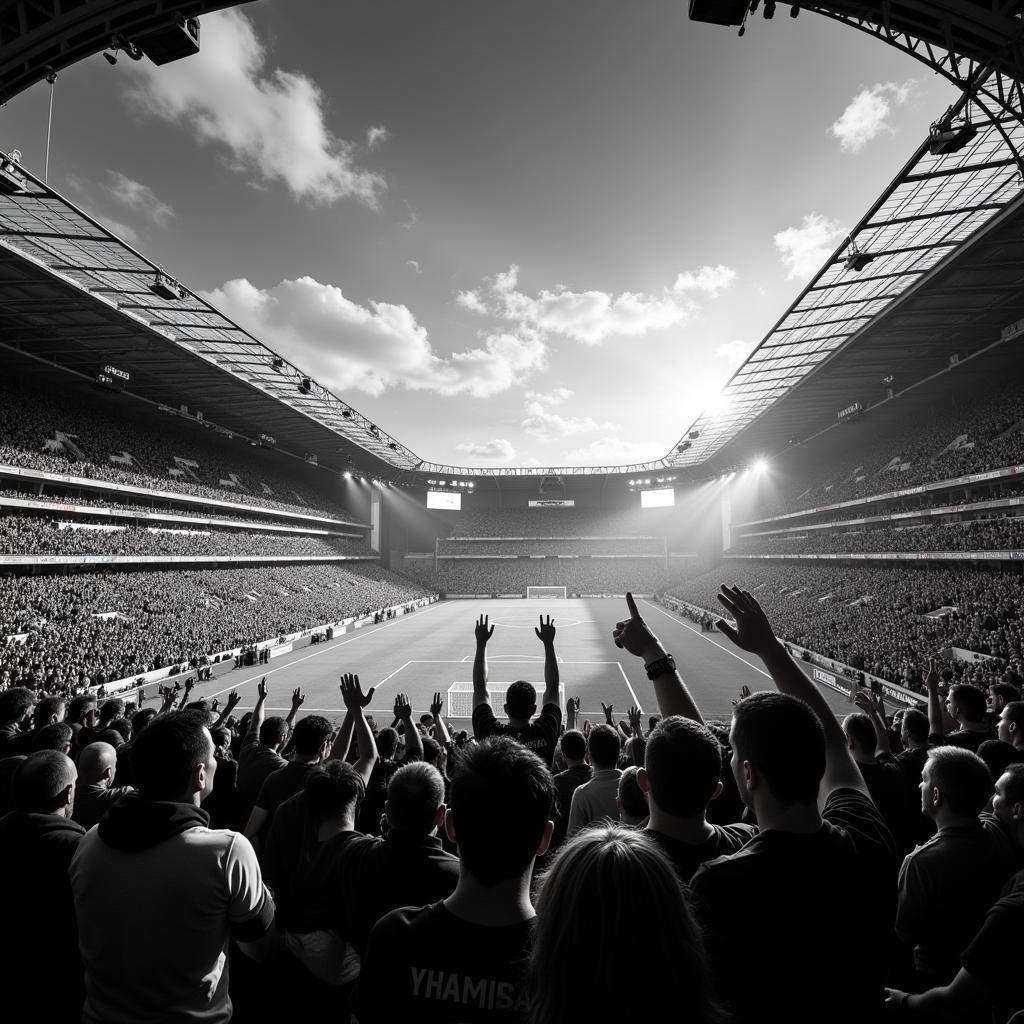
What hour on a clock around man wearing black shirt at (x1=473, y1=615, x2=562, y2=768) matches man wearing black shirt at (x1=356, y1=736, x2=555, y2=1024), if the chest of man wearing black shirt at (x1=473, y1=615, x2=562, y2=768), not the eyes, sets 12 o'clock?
man wearing black shirt at (x1=356, y1=736, x2=555, y2=1024) is roughly at 6 o'clock from man wearing black shirt at (x1=473, y1=615, x2=562, y2=768).

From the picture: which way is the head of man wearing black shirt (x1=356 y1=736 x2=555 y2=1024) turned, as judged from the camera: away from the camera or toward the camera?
away from the camera

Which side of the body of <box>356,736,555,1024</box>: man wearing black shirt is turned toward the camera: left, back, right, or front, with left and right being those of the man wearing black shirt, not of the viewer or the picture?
back

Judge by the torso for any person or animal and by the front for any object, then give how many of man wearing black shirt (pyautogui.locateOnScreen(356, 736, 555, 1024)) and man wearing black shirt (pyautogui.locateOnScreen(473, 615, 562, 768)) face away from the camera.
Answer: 2

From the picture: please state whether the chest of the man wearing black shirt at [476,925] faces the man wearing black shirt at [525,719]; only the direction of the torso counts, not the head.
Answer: yes

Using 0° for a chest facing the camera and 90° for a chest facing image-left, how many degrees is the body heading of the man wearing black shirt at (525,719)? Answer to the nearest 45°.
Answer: approximately 180°

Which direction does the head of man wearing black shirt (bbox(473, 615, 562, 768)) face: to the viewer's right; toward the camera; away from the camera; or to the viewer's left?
away from the camera
